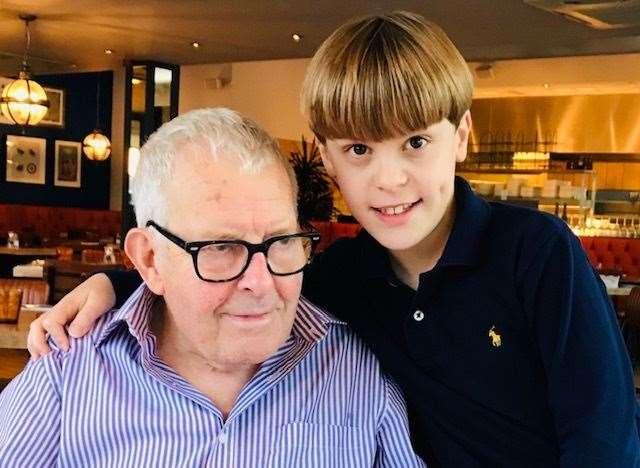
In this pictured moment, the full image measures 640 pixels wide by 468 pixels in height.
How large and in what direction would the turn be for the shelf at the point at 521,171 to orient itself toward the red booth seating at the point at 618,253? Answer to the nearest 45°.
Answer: approximately 45° to its left

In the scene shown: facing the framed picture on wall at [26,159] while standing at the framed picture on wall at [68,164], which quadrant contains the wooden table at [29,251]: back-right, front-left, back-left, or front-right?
front-left

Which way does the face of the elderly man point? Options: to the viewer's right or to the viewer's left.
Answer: to the viewer's right

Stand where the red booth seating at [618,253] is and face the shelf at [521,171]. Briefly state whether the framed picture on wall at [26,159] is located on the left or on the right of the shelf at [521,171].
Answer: left

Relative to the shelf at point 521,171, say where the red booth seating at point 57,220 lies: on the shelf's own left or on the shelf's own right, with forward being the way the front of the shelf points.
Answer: on the shelf's own right

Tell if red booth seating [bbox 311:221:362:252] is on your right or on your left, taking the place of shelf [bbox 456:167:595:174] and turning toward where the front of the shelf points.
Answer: on your right

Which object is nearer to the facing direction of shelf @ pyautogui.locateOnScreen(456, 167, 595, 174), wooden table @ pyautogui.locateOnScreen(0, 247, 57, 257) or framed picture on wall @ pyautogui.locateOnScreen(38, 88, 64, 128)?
the wooden table

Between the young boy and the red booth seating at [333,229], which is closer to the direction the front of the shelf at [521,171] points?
the young boy

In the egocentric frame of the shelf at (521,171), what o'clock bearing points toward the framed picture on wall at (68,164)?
The framed picture on wall is roughly at 3 o'clock from the shelf.

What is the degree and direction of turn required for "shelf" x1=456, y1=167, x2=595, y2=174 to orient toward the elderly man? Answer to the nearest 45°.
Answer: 0° — it already faces them

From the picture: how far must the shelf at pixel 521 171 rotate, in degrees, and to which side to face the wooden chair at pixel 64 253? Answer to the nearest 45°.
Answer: approximately 45° to its right

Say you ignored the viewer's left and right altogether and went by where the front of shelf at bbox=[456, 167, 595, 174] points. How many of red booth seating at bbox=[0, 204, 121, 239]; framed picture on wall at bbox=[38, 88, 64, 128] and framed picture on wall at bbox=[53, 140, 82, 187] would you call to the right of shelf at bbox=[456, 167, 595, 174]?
3

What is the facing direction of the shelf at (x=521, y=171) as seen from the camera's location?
facing the viewer

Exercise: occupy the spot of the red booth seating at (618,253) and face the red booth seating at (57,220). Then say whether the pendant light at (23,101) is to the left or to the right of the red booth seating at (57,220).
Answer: left
